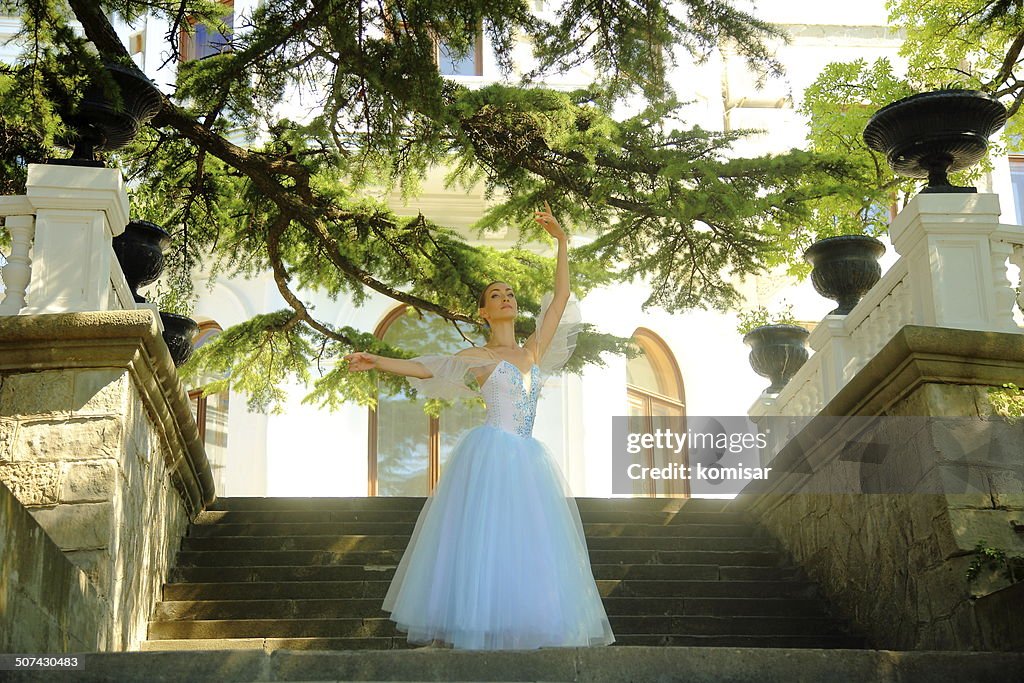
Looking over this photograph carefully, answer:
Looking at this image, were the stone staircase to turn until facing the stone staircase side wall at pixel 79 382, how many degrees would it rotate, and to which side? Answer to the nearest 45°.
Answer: approximately 45° to its right

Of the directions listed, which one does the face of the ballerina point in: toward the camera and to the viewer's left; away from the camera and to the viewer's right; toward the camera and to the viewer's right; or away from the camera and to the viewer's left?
toward the camera and to the viewer's right

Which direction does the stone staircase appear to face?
toward the camera

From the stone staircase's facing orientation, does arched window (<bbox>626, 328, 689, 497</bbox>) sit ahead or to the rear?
to the rear

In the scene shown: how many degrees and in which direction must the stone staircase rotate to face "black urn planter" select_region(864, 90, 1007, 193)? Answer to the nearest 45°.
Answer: approximately 45° to its left

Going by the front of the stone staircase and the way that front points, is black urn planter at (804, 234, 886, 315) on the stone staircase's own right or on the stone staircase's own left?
on the stone staircase's own left

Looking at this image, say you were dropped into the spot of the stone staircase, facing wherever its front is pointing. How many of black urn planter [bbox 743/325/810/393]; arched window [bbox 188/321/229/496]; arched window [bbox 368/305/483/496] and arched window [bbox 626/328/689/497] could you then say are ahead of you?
0

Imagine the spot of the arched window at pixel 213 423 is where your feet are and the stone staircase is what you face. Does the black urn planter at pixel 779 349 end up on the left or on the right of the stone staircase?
left

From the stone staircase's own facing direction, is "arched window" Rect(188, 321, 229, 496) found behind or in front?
behind

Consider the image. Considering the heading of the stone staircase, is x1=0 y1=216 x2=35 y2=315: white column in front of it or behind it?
in front

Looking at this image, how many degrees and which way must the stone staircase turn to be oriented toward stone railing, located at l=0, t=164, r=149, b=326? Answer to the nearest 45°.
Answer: approximately 45° to its right

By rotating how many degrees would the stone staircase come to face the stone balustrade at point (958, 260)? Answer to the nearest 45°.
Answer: approximately 45° to its left
